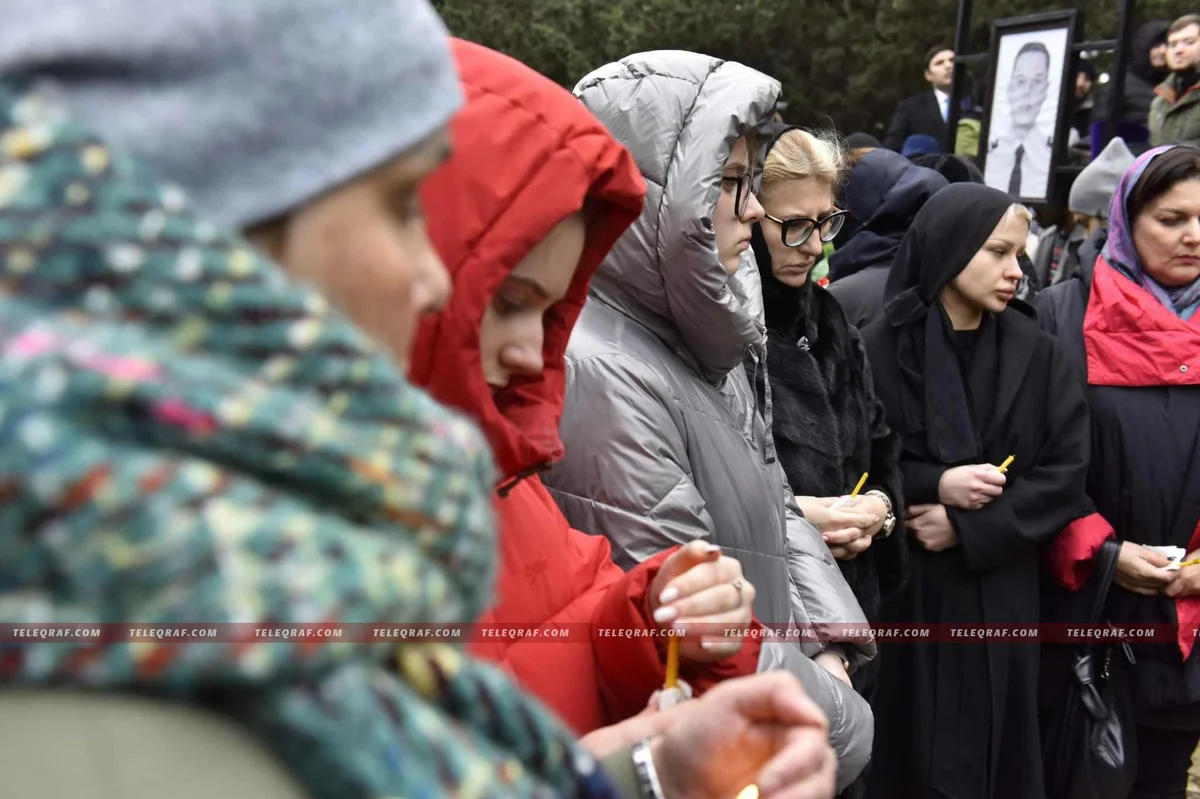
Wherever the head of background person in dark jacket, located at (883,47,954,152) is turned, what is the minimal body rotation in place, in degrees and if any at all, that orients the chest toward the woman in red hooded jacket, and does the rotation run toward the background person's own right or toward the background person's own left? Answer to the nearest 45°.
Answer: approximately 45° to the background person's own right

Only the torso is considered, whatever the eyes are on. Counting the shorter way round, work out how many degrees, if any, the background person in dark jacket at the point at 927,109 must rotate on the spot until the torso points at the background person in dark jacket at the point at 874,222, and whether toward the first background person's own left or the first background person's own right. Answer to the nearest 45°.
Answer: approximately 45° to the first background person's own right

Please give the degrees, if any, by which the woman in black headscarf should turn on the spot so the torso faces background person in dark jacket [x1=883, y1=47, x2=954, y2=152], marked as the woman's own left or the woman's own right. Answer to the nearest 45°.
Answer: approximately 180°

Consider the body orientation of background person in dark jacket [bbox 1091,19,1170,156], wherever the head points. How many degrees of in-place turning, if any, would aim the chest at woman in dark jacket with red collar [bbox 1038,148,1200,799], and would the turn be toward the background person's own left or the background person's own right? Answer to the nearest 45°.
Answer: approximately 45° to the background person's own right

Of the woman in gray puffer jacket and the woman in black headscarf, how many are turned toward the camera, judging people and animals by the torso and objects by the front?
1

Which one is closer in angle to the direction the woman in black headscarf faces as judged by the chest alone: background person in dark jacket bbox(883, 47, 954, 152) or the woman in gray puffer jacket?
the woman in gray puffer jacket
